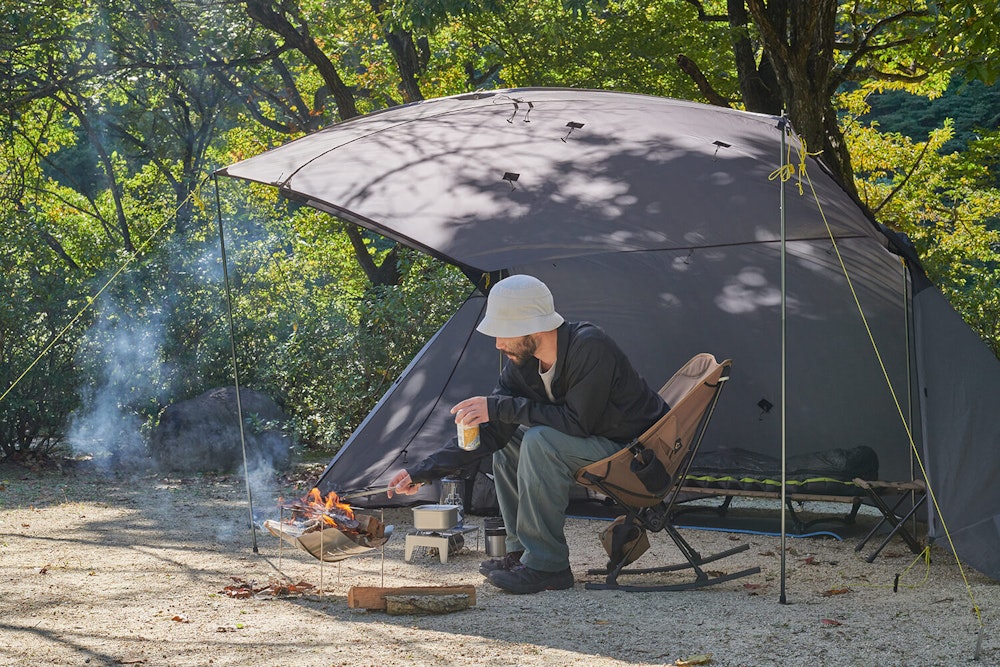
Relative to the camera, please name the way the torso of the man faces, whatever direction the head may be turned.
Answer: to the viewer's left

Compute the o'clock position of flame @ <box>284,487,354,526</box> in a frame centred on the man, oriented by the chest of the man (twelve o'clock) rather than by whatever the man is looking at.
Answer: The flame is roughly at 12 o'clock from the man.

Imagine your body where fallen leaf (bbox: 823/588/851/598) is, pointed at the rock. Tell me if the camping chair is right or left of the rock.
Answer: left

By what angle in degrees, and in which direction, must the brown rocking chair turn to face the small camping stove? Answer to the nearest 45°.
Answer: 0° — it already faces it

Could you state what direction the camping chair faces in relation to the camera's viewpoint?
facing to the left of the viewer

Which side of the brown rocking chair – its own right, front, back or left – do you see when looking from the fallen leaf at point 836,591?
back

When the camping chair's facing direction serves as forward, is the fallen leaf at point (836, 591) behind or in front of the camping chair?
behind
